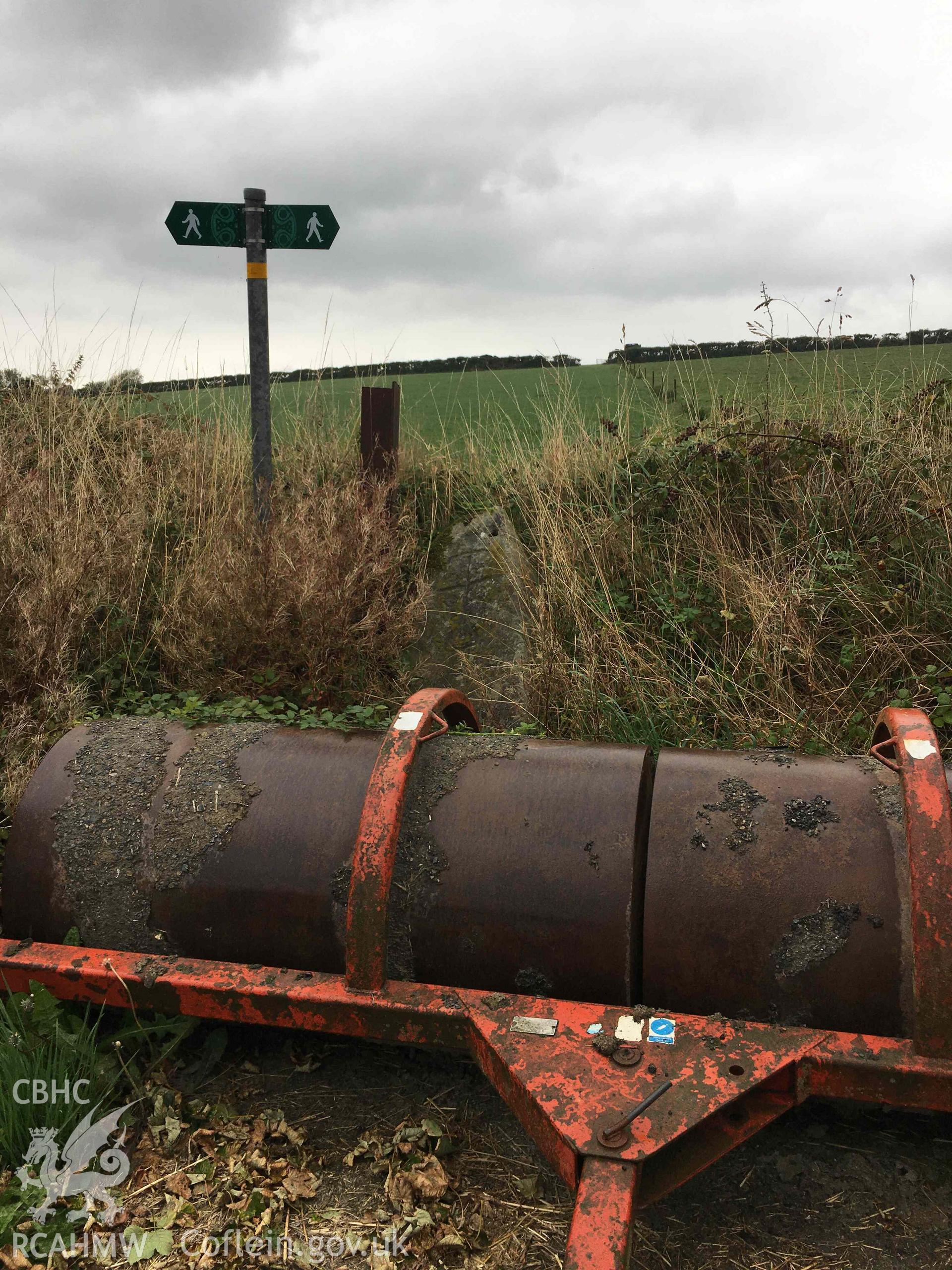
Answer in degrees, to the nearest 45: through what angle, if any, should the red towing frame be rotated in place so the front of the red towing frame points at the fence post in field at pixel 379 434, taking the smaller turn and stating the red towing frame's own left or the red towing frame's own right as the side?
approximately 180°

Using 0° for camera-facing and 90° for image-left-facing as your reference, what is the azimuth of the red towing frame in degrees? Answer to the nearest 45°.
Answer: approximately 0°

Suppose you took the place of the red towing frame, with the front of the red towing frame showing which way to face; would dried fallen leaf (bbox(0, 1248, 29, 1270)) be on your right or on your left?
on your right

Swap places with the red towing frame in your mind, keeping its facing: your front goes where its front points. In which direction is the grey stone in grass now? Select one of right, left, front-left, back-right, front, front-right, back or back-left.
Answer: back

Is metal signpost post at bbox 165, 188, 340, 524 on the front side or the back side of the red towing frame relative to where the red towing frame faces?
on the back side
